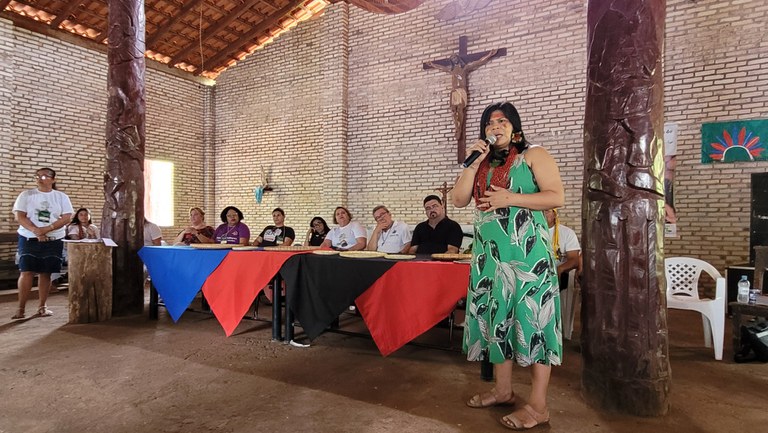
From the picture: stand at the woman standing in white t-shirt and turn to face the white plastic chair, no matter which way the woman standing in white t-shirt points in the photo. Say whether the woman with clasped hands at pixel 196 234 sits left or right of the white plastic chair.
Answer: left

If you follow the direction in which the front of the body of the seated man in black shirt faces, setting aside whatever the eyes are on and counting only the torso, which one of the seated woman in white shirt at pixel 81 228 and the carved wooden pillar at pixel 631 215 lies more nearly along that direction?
the carved wooden pillar

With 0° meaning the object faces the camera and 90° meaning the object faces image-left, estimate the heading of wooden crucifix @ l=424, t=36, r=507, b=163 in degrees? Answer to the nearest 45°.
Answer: approximately 45°

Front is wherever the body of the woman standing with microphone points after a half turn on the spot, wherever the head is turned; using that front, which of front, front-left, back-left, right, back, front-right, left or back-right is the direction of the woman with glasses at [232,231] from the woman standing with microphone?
left

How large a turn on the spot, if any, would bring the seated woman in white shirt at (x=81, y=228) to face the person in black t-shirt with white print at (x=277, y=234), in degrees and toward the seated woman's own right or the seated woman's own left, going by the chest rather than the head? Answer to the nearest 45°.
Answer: approximately 45° to the seated woman's own left

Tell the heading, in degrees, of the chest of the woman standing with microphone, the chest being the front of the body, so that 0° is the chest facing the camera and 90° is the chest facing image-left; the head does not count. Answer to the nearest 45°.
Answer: approximately 45°

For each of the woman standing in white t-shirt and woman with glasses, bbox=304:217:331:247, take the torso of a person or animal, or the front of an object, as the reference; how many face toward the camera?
2

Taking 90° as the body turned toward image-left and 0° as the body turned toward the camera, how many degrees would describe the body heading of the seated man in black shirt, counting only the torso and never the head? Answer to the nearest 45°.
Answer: approximately 0°
